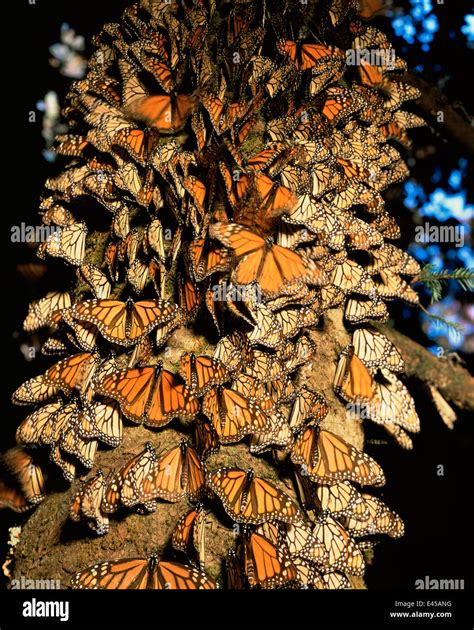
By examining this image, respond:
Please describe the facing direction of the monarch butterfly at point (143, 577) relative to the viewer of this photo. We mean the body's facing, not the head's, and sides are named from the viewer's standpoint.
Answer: facing away from the viewer

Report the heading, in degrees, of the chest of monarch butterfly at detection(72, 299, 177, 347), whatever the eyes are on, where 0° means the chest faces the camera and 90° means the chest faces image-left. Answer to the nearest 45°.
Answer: approximately 180°

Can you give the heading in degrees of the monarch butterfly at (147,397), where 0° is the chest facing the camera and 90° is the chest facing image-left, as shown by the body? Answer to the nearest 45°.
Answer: approximately 180°

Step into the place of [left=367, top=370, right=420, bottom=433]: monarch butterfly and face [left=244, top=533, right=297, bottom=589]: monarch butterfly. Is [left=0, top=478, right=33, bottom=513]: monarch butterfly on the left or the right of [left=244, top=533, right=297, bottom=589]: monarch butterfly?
right

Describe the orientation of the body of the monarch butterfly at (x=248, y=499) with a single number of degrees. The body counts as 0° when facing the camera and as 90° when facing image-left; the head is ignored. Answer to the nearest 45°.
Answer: approximately 180°

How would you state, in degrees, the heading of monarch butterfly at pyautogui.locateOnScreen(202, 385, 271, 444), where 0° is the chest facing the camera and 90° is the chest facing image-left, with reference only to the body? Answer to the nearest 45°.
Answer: approximately 180°
